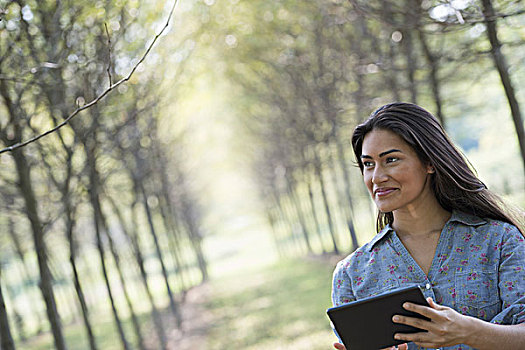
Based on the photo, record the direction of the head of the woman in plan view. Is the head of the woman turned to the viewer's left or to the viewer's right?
to the viewer's left

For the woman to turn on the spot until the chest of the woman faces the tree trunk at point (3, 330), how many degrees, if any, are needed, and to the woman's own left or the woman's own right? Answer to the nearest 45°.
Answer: approximately 90° to the woman's own right

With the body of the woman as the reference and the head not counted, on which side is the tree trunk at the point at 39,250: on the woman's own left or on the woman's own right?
on the woman's own right

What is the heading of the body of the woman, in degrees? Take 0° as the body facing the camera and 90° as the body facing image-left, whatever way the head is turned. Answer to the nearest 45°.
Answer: approximately 45°

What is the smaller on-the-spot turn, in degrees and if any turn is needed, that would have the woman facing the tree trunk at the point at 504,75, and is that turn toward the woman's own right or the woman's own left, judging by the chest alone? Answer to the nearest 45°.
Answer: approximately 135° to the woman's own right

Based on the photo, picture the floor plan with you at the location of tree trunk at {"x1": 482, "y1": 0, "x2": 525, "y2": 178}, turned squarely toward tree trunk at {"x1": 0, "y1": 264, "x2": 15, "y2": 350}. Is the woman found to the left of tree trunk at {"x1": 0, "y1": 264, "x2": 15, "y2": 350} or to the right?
left
